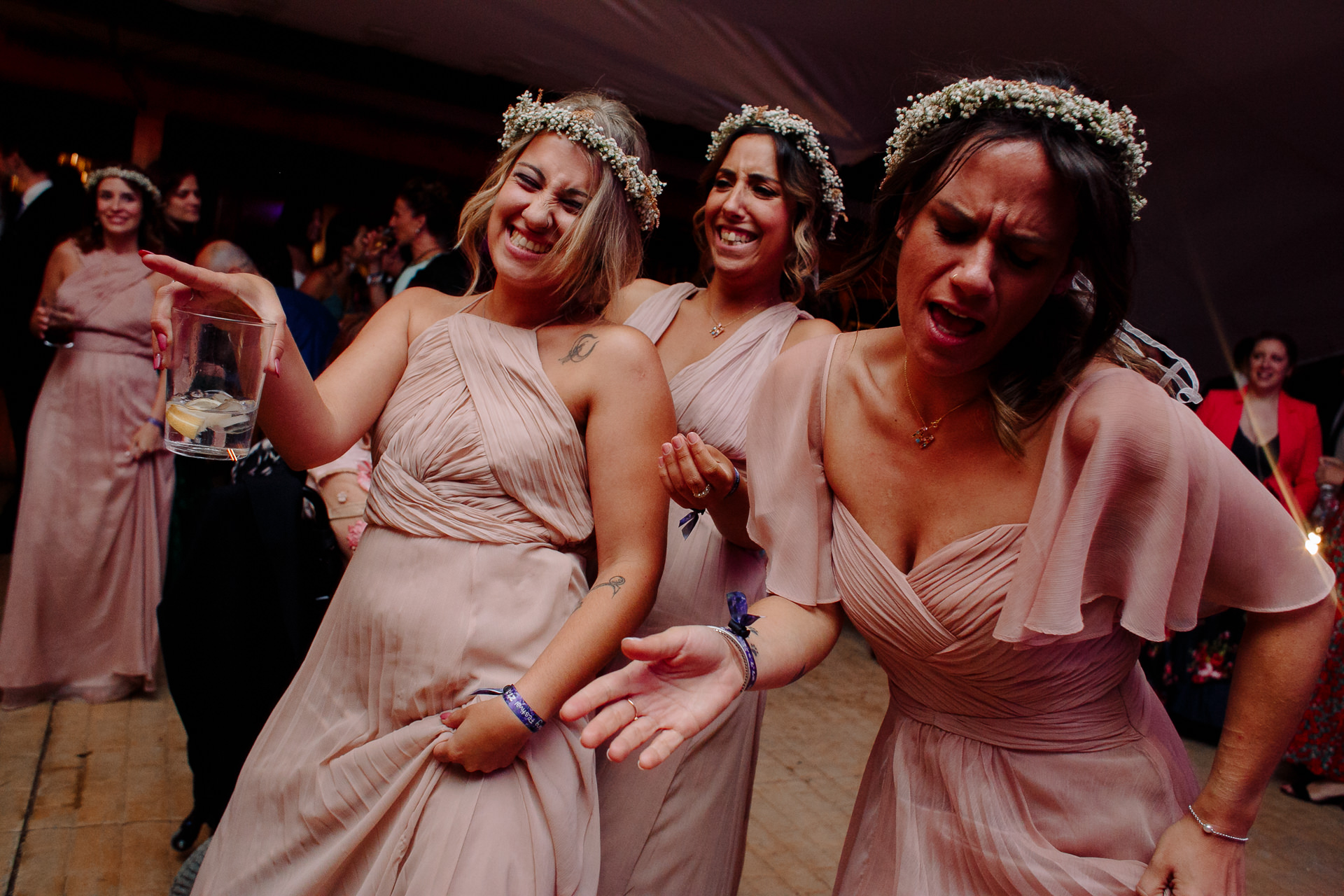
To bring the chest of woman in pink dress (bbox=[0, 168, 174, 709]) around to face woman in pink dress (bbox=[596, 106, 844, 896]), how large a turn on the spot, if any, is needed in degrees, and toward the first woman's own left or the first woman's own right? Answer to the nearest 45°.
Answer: approximately 45° to the first woman's own left

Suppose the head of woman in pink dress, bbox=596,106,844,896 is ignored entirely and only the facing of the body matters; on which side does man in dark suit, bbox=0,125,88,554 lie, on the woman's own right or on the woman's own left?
on the woman's own right

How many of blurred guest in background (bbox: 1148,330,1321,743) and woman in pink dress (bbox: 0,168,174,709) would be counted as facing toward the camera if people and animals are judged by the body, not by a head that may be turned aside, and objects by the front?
2
